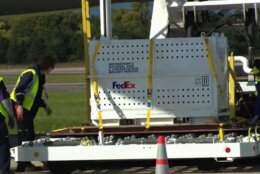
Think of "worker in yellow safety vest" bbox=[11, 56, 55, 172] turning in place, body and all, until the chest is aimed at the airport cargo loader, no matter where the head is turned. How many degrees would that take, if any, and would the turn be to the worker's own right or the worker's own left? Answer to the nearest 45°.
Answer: approximately 45° to the worker's own right

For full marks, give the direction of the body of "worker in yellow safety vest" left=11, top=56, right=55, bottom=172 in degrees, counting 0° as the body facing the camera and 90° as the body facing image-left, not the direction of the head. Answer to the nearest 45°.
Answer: approximately 270°

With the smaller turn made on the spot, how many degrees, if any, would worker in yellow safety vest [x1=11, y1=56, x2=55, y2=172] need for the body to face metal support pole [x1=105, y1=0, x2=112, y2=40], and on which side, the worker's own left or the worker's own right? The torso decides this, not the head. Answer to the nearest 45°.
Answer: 0° — they already face it

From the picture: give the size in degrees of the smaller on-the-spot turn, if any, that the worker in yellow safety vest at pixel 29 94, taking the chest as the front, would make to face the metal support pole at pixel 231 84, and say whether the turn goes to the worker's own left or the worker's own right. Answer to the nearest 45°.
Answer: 0° — they already face it

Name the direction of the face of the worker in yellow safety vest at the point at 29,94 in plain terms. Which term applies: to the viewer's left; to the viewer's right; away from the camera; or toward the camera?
to the viewer's right

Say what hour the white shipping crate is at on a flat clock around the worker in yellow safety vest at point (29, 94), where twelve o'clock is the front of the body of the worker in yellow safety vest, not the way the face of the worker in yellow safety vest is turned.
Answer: The white shipping crate is roughly at 1 o'clock from the worker in yellow safety vest.

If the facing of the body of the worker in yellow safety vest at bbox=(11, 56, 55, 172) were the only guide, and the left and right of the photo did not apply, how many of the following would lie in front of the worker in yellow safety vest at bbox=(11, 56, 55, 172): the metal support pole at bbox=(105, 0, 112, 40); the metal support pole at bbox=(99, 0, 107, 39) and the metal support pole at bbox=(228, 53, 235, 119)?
3

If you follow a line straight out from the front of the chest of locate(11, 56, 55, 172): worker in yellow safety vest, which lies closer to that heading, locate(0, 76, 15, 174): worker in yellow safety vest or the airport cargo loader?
the airport cargo loader
